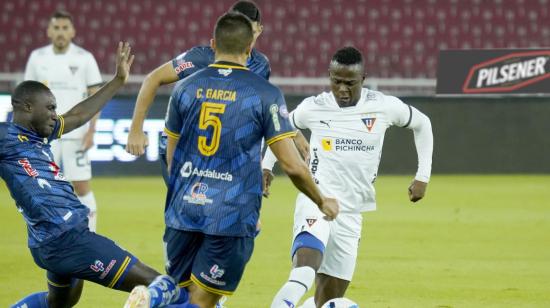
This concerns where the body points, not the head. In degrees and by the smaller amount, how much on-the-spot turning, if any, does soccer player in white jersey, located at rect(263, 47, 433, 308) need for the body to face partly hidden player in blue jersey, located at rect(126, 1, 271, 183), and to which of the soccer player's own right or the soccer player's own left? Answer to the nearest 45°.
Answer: approximately 90° to the soccer player's own right

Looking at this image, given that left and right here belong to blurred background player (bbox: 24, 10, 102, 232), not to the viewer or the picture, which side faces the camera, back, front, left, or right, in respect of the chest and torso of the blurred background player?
front

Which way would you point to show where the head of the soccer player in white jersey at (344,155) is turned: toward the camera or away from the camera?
toward the camera

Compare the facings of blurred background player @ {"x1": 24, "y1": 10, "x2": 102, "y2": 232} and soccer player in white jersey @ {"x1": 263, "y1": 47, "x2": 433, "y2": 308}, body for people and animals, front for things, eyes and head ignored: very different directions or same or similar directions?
same or similar directions

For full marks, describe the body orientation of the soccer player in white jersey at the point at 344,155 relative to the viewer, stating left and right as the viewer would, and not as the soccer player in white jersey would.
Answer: facing the viewer

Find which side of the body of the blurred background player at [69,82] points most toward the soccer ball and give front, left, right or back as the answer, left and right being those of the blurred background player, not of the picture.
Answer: front

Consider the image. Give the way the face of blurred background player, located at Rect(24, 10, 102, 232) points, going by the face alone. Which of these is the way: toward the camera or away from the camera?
toward the camera

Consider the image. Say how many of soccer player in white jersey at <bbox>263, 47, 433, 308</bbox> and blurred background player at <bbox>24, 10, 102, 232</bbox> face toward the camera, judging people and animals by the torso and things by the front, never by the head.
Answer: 2
